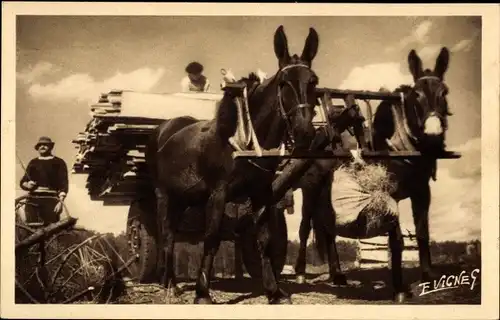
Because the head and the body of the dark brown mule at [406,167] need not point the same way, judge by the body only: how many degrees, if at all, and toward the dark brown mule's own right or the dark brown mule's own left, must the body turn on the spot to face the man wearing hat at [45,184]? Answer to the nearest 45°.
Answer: approximately 135° to the dark brown mule's own right

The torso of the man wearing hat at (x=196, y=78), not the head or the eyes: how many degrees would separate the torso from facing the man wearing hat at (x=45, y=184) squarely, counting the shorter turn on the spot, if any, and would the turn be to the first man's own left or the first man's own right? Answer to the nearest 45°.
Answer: approximately 90° to the first man's own right

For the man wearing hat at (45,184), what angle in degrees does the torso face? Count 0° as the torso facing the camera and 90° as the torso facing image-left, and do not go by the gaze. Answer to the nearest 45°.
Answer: approximately 0°

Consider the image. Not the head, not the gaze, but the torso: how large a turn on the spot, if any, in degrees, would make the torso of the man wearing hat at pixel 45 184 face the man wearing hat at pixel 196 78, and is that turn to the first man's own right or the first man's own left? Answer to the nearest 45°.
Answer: approximately 90° to the first man's own left

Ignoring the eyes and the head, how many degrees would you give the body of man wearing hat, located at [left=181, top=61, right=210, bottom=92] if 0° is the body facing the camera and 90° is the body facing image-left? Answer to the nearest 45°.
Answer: approximately 0°

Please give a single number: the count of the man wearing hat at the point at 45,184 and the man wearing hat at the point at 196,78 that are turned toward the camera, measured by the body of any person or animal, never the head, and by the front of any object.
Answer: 2
